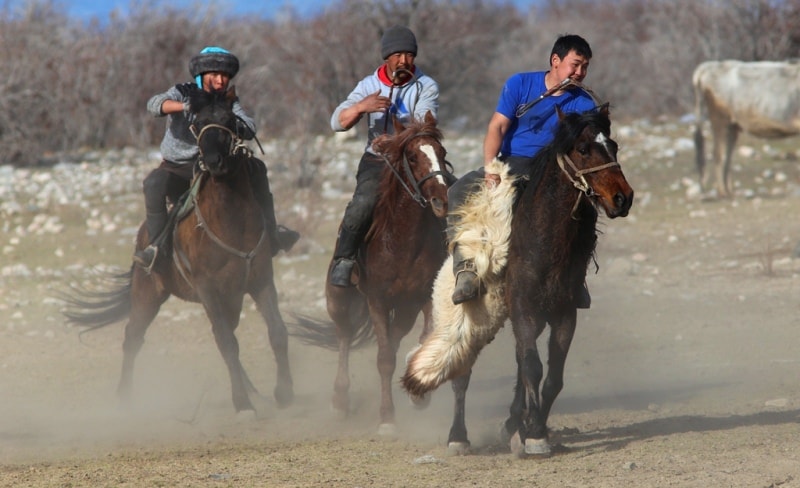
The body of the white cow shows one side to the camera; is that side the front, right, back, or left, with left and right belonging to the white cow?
right

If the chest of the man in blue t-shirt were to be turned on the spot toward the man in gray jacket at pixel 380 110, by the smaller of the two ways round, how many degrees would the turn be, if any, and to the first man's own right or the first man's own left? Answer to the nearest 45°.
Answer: approximately 180°

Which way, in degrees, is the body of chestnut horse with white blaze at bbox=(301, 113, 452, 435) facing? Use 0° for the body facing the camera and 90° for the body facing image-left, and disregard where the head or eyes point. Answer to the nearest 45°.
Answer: approximately 315°

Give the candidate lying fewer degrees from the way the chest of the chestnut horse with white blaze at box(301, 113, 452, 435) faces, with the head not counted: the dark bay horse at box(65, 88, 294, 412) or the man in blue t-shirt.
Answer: the man in blue t-shirt

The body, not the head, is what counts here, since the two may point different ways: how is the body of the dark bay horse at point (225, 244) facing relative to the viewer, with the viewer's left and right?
facing the viewer and to the right of the viewer

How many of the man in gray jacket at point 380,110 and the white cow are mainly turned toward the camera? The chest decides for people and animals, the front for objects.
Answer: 1

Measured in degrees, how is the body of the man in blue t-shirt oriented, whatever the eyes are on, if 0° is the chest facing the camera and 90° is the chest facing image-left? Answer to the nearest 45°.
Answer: approximately 315°

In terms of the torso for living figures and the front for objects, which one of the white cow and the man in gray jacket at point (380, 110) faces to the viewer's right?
the white cow

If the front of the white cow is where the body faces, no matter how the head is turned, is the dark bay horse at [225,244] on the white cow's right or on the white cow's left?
on the white cow's right

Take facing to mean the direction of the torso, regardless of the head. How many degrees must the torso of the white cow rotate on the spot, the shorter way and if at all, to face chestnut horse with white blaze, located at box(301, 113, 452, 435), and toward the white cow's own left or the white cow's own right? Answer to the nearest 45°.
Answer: approximately 90° to the white cow's own right

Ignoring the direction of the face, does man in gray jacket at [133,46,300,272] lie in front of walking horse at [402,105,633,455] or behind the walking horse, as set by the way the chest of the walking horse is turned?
behind
